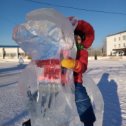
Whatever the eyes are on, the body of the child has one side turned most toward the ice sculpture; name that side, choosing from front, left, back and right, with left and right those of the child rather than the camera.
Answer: front
